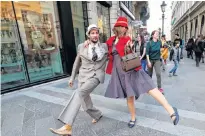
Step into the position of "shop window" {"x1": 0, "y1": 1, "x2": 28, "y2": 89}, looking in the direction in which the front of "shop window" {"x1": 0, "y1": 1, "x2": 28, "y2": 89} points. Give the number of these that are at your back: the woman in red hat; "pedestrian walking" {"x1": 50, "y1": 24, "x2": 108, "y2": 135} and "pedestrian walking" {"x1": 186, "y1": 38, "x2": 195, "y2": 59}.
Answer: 0

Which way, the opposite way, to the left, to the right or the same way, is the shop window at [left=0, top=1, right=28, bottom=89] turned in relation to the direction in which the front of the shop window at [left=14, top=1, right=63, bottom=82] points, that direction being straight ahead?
the same way

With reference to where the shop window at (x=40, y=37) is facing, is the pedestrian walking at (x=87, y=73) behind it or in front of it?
in front

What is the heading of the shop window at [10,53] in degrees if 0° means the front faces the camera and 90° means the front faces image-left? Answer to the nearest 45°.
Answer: approximately 315°

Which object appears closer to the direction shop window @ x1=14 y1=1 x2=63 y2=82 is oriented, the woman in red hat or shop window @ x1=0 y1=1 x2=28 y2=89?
the woman in red hat

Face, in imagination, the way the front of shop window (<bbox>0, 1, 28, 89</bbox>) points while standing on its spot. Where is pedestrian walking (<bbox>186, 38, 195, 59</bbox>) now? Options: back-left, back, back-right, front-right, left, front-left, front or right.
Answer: front-left

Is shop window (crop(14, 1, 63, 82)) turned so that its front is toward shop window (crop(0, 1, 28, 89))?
no

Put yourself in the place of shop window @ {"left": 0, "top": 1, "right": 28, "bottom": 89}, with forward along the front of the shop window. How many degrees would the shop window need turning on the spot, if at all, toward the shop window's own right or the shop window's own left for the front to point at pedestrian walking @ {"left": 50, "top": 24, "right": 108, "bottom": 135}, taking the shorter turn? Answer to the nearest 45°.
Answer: approximately 45° to the shop window's own right

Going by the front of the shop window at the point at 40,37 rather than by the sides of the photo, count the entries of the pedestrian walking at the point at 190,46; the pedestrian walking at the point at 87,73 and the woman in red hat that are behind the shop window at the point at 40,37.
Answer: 0

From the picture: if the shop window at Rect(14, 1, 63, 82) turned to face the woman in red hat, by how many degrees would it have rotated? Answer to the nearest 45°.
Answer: approximately 45° to its right

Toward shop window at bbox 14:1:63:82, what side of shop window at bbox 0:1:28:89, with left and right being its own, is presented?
left

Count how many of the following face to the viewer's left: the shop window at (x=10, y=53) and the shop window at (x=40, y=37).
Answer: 0

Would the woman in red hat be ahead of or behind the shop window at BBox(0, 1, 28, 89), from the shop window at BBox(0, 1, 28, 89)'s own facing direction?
ahead
